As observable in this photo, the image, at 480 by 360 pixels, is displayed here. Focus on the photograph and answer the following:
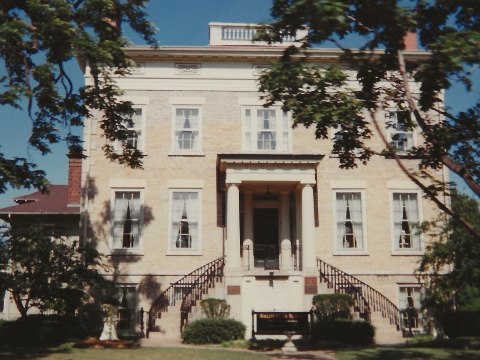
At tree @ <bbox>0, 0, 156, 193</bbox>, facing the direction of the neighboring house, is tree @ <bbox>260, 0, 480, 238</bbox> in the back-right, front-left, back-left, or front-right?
back-right

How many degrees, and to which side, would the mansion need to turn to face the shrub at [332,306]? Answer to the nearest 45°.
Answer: approximately 45° to its left

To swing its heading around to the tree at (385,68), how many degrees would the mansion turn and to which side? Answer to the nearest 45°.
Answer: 0° — it already faces it

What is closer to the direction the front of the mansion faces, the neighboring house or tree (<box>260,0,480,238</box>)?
the tree

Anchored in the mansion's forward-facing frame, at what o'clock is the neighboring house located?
The neighboring house is roughly at 4 o'clock from the mansion.

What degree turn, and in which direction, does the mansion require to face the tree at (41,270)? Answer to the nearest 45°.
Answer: approximately 45° to its right

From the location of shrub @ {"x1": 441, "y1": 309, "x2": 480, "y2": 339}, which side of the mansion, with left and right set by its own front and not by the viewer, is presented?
left

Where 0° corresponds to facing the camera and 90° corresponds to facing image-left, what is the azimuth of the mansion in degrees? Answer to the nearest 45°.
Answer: approximately 0°
